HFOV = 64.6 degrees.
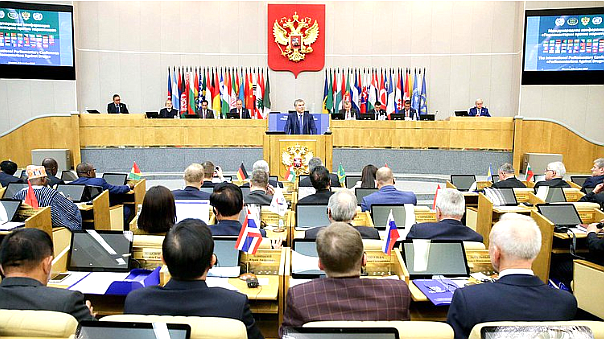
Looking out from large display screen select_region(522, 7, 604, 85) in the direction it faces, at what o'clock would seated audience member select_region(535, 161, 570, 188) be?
The seated audience member is roughly at 12 o'clock from the large display screen.

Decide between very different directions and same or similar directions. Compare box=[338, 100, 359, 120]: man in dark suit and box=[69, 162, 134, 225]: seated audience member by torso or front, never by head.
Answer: very different directions

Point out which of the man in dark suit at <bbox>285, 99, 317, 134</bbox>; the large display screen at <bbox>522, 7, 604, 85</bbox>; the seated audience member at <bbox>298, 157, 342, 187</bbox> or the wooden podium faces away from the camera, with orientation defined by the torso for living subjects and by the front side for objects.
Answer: the seated audience member

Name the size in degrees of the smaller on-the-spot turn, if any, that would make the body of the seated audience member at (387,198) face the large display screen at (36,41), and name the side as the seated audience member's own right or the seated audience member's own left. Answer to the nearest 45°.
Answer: approximately 45° to the seated audience member's own left

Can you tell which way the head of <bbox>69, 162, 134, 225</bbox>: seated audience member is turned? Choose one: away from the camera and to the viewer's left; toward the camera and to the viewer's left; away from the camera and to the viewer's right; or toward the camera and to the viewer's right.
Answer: away from the camera and to the viewer's right

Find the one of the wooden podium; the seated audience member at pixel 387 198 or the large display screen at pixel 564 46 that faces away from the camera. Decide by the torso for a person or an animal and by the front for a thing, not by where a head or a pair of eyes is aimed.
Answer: the seated audience member

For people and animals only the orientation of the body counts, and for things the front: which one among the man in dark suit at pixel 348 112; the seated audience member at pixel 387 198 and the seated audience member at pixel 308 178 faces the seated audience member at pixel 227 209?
the man in dark suit

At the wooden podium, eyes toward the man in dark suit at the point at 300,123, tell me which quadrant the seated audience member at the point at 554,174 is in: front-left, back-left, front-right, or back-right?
back-right

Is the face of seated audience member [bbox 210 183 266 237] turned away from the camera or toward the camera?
away from the camera

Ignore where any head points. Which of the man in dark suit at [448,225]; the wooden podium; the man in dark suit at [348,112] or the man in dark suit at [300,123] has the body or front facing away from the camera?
the man in dark suit at [448,225]

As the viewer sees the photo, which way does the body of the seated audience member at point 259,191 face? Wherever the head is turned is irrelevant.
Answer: away from the camera

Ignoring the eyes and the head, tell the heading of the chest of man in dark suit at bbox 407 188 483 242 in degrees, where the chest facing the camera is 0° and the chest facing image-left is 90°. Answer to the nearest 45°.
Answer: approximately 180°

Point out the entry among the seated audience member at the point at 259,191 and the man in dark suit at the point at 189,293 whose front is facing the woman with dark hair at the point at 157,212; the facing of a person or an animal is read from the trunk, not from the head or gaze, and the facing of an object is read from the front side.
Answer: the man in dark suit

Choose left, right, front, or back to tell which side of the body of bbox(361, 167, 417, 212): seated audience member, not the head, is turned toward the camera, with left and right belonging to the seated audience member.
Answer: back

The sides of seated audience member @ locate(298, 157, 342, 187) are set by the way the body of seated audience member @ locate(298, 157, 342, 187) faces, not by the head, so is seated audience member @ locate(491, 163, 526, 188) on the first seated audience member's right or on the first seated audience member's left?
on the first seated audience member's right

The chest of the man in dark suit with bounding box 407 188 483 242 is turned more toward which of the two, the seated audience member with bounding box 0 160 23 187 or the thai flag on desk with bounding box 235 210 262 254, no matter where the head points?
the seated audience member

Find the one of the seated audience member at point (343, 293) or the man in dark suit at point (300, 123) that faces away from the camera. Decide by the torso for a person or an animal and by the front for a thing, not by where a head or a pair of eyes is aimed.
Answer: the seated audience member

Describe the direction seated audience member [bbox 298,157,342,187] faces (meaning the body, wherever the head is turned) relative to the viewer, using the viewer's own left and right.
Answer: facing away from the viewer
